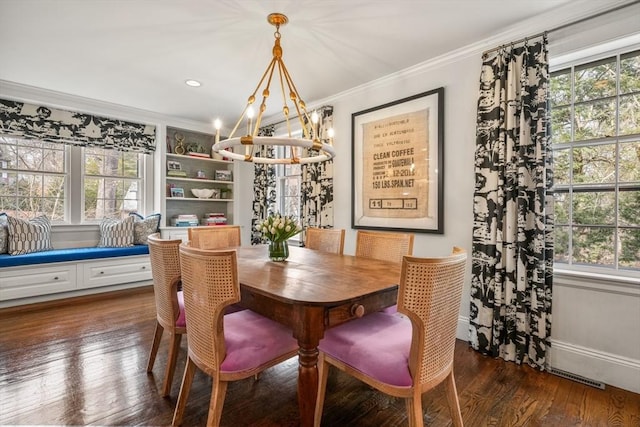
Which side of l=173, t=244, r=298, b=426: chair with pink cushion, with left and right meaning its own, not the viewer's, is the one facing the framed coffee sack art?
front

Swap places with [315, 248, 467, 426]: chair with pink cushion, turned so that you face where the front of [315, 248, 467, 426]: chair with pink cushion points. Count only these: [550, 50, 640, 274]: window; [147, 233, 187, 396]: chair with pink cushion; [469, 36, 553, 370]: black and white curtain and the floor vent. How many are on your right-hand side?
3

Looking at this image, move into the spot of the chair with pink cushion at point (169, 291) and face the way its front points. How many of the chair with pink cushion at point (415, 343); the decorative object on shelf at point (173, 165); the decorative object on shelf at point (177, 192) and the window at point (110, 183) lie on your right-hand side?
1

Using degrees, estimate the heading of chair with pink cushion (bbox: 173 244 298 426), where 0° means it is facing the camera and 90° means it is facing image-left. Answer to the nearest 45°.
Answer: approximately 225°

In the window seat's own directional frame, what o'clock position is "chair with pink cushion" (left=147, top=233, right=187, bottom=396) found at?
The chair with pink cushion is roughly at 1 o'clock from the window seat.

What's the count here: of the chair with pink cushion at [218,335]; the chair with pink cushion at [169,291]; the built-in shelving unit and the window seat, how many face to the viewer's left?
0

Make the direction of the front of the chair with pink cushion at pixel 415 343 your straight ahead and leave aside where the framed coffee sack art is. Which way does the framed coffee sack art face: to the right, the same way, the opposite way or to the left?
to the left

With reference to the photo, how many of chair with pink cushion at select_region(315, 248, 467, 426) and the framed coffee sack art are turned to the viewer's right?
0

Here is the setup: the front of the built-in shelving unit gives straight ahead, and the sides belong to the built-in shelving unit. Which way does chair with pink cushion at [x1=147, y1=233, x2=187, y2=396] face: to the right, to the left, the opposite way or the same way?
to the left

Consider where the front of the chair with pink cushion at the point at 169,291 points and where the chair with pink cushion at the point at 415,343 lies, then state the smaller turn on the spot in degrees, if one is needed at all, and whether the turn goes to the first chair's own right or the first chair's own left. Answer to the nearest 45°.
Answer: approximately 90° to the first chair's own right

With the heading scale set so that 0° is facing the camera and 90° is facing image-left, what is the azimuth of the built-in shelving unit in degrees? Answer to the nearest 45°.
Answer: approximately 315°

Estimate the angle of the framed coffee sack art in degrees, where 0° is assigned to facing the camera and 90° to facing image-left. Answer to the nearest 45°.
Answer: approximately 45°

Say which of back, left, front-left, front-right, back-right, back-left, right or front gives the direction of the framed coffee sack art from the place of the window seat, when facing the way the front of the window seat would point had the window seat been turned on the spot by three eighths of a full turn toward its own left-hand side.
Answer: back-right

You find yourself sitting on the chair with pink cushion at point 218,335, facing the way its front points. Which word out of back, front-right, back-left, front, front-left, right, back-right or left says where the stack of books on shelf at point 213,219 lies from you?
front-left

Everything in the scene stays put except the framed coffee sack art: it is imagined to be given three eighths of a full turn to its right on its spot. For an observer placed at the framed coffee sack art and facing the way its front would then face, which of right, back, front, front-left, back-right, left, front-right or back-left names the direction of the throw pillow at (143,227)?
left

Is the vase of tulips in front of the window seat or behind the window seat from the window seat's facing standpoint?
in front

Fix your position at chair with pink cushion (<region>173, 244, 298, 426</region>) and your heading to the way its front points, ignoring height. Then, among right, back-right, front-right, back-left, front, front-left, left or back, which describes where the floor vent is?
front-right

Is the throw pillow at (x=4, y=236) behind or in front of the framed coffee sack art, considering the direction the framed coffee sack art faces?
in front
